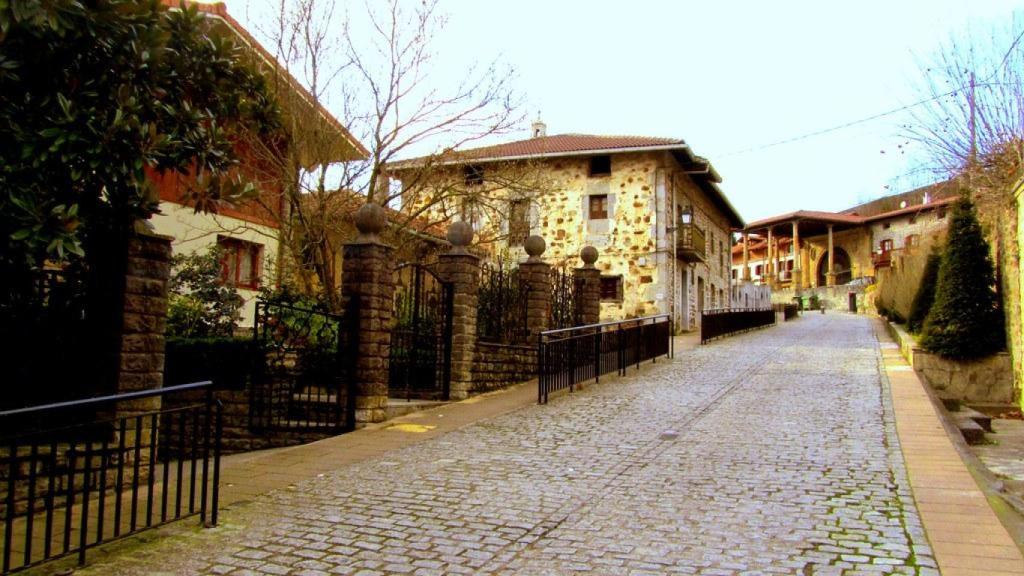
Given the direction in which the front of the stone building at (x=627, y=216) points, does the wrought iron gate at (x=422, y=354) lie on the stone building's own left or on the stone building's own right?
on the stone building's own right

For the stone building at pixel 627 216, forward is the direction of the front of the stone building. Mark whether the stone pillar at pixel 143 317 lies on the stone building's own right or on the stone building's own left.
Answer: on the stone building's own right

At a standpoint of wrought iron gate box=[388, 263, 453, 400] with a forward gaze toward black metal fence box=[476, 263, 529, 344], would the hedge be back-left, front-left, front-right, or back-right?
back-left
